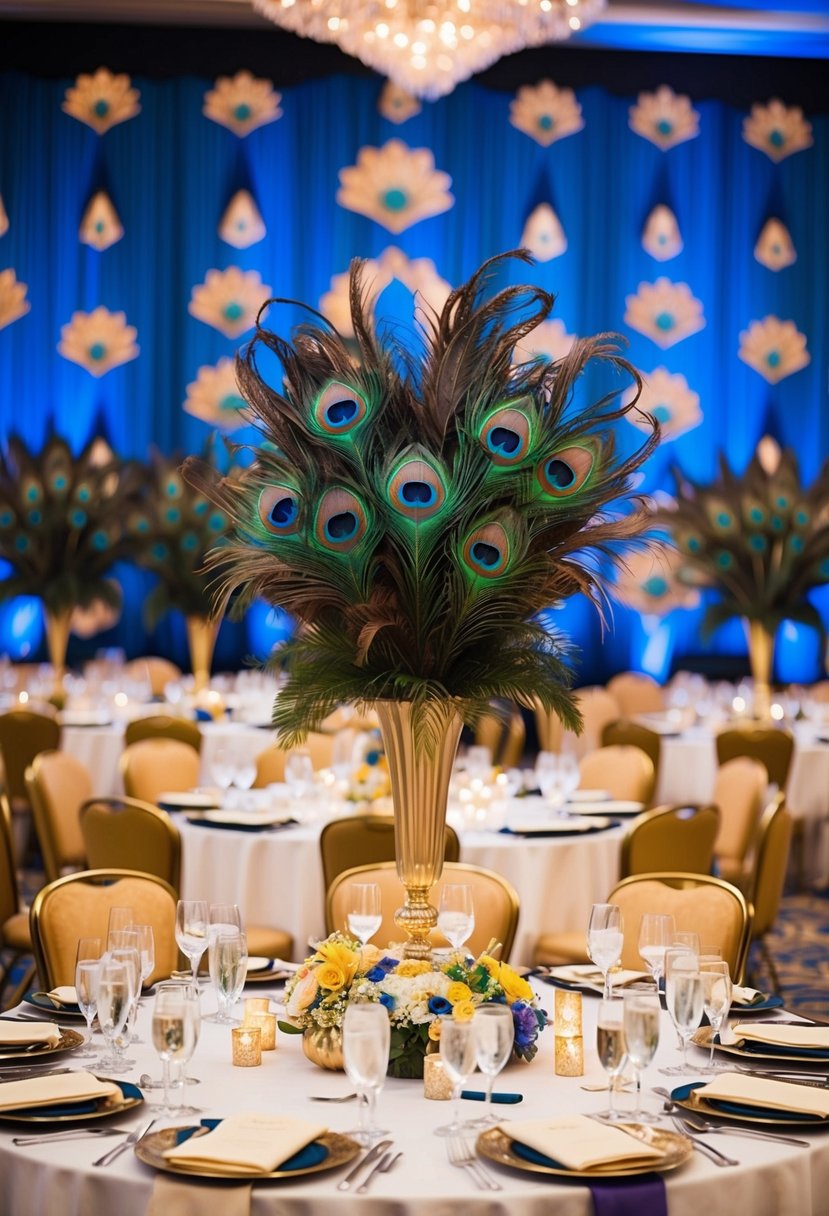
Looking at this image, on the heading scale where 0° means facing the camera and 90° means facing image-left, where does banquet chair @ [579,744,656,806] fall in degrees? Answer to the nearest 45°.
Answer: approximately 45°

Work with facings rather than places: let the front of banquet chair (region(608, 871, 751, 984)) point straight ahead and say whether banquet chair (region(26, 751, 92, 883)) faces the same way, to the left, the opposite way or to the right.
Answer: to the left

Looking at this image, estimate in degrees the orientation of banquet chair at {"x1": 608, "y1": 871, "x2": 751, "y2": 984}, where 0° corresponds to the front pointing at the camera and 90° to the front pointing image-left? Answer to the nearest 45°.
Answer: approximately 45°

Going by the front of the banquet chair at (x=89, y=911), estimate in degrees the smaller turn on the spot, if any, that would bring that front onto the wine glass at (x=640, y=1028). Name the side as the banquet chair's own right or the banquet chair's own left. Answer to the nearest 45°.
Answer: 0° — it already faces it

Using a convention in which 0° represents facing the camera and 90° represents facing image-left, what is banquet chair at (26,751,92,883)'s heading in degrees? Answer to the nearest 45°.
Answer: approximately 315°

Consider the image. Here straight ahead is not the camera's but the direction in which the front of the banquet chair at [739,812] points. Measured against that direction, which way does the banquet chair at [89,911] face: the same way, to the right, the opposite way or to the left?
to the left

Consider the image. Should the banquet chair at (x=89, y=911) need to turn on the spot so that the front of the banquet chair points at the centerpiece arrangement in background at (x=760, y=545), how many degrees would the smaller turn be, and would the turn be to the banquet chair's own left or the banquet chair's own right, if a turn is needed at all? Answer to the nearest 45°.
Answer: approximately 90° to the banquet chair's own left

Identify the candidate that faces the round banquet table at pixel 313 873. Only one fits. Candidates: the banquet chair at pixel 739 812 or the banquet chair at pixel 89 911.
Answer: the banquet chair at pixel 739 812

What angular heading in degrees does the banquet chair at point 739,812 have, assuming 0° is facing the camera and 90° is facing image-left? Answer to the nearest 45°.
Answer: approximately 45°

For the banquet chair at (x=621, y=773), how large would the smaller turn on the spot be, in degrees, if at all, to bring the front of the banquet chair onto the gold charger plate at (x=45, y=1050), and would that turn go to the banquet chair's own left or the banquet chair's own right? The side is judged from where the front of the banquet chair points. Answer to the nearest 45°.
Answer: approximately 45° to the banquet chair's own left

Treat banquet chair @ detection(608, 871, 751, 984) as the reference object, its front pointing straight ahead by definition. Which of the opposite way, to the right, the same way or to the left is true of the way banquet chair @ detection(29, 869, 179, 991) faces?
to the left
